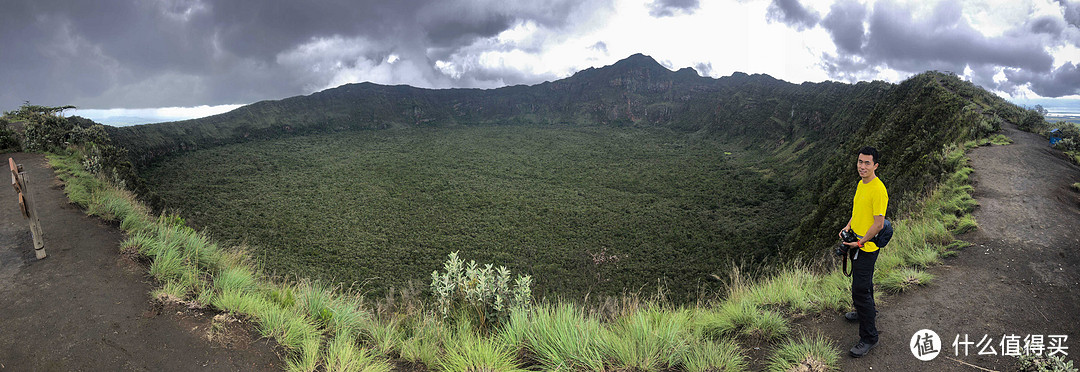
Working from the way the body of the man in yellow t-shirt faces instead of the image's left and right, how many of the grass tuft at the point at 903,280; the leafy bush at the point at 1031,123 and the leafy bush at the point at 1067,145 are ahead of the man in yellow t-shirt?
0

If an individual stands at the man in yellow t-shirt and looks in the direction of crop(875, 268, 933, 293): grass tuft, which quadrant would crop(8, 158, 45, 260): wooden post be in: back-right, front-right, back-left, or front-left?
back-left

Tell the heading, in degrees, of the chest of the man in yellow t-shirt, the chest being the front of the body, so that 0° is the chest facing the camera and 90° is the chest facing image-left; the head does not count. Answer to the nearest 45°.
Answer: approximately 45°

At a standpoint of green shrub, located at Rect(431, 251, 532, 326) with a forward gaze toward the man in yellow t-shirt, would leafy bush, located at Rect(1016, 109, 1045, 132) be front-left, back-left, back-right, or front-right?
front-left

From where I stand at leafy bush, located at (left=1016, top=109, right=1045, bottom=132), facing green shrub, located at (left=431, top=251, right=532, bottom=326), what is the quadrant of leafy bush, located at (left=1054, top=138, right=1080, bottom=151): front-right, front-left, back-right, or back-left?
front-left

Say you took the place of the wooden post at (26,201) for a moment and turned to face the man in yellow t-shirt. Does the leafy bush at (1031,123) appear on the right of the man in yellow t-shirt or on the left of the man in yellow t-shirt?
left

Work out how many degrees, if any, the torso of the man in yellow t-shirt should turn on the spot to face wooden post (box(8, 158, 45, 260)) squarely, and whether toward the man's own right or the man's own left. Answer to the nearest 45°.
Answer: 0° — they already face it

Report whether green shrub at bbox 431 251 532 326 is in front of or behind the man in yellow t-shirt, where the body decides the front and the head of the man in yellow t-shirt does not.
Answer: in front

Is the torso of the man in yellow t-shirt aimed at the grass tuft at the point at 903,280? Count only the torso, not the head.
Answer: no

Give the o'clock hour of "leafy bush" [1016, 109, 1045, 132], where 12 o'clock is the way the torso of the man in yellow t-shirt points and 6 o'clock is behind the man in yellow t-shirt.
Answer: The leafy bush is roughly at 5 o'clock from the man in yellow t-shirt.

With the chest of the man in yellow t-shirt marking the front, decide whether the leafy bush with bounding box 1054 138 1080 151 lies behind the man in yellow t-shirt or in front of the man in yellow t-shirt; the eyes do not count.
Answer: behind
